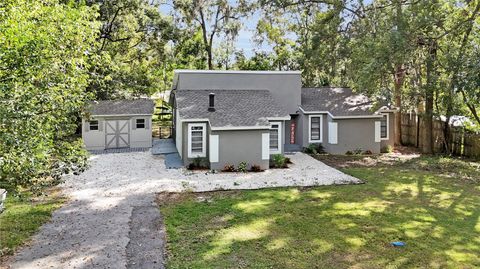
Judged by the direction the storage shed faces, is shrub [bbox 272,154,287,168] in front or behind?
in front

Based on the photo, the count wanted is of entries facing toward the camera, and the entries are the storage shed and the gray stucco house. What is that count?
2

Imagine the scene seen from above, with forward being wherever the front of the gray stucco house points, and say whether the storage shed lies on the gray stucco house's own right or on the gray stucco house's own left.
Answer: on the gray stucco house's own right

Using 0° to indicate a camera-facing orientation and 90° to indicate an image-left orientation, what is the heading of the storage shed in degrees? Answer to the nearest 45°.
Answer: approximately 0°

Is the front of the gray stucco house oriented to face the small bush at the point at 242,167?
yes

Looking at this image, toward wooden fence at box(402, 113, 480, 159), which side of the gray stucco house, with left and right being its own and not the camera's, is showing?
left

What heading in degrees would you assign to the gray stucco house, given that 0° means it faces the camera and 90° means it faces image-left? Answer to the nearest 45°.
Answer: approximately 0°

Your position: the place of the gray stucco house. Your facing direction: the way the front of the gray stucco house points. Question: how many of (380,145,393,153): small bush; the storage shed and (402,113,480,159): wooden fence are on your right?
1

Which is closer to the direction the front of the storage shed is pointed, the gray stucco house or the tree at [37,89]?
the tree

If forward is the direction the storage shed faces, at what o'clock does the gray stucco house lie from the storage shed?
The gray stucco house is roughly at 10 o'clock from the storage shed.

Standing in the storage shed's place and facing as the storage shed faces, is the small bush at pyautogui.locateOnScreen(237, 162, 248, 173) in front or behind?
in front

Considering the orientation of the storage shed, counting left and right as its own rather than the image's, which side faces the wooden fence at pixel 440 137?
left
